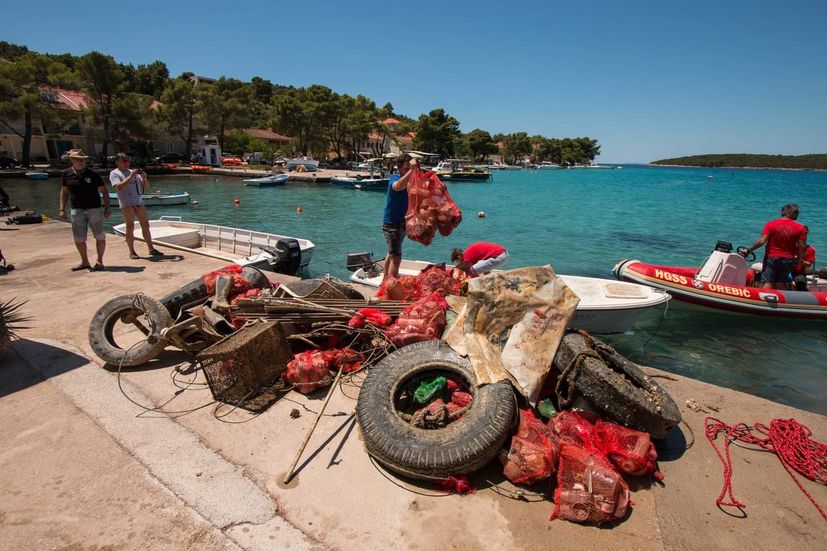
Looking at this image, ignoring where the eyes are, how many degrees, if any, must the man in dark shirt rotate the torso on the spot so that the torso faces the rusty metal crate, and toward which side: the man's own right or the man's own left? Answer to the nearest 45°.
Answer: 0° — they already face it

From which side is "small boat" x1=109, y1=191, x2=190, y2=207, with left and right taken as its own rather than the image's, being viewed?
right

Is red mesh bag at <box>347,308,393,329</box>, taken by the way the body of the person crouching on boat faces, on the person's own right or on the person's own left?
on the person's own left

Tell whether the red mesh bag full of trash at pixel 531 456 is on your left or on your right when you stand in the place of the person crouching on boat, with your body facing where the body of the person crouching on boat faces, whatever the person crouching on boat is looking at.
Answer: on your left

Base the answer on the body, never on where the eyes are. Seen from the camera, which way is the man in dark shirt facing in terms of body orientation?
toward the camera

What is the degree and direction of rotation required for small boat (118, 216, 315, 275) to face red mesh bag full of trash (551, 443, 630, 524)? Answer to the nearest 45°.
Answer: approximately 135° to its left

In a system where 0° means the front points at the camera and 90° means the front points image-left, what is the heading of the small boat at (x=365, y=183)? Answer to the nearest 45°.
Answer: approximately 90°

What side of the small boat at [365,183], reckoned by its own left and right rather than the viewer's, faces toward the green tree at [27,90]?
front

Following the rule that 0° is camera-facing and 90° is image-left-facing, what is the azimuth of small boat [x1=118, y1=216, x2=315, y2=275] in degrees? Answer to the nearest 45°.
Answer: approximately 135°
